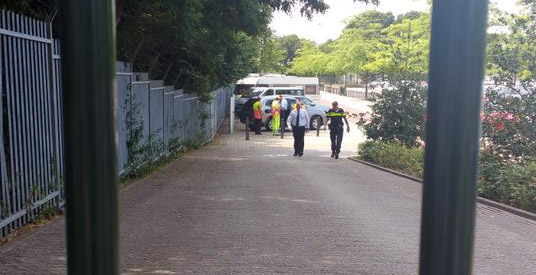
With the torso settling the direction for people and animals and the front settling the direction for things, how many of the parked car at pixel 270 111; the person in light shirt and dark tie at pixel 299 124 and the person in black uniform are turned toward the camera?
2

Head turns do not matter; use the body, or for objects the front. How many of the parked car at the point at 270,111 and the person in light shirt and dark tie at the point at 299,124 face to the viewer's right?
1

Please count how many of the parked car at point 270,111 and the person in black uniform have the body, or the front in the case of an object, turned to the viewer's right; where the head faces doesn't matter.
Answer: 1

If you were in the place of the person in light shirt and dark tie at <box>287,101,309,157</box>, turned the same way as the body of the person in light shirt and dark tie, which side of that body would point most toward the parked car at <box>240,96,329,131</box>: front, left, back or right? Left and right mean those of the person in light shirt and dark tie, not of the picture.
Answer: back

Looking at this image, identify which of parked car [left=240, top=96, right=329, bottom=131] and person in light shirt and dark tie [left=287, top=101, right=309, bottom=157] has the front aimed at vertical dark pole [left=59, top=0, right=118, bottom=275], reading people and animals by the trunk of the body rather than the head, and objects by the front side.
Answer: the person in light shirt and dark tie

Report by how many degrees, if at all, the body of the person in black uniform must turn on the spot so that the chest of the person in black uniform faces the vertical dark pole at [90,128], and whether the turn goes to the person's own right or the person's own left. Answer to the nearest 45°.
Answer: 0° — they already face it

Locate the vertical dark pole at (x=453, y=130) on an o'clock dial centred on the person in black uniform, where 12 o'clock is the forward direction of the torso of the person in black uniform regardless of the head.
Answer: The vertical dark pole is roughly at 12 o'clock from the person in black uniform.

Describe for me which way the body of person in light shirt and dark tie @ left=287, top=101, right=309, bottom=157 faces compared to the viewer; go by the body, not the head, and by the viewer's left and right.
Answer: facing the viewer

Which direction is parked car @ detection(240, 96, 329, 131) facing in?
to the viewer's right

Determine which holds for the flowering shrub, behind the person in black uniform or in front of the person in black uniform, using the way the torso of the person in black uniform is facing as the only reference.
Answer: in front

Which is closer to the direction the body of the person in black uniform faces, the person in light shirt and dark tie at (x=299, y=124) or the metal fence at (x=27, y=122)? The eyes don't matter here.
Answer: the metal fence

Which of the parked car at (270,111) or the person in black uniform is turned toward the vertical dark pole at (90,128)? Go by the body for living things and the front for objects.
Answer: the person in black uniform

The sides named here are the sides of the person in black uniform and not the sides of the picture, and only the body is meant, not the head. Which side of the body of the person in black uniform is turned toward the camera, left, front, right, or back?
front

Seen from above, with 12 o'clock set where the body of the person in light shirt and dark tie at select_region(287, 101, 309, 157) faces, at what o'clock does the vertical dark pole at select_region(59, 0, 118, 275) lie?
The vertical dark pole is roughly at 12 o'clock from the person in light shirt and dark tie.
